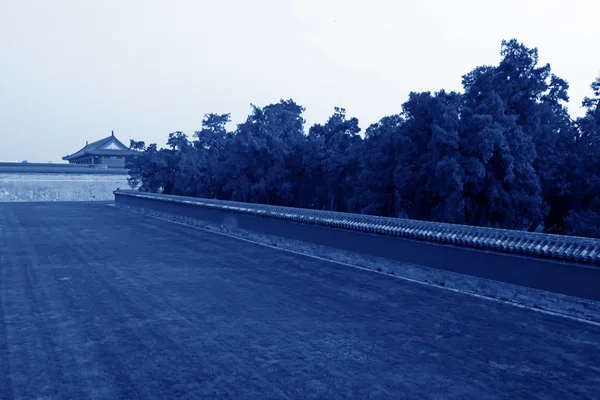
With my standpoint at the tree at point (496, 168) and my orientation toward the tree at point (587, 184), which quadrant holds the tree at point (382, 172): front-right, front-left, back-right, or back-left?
back-left
